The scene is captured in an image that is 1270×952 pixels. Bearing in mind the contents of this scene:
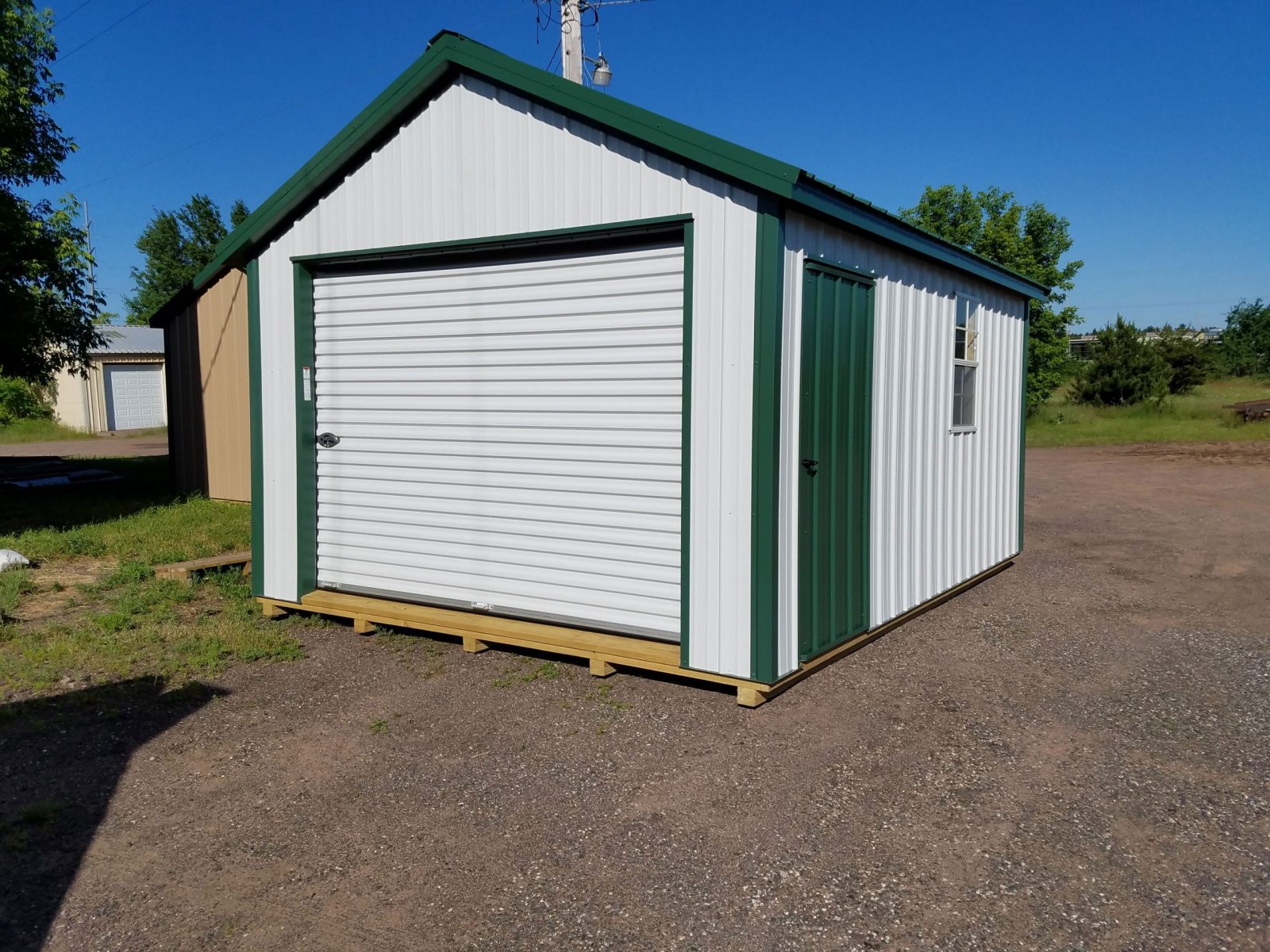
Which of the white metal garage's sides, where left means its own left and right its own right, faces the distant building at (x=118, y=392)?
right

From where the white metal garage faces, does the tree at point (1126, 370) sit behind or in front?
behind

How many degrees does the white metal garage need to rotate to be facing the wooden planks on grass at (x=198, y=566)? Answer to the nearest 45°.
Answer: approximately 90° to its right

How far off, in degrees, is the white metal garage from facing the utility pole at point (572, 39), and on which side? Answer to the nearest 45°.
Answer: approximately 135° to its right

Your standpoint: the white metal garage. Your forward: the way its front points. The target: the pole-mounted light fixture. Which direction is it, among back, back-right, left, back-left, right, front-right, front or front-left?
back-right

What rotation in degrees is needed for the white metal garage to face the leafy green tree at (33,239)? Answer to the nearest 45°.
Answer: approximately 90° to its right

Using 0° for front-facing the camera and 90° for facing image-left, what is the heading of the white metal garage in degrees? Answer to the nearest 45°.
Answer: approximately 45°

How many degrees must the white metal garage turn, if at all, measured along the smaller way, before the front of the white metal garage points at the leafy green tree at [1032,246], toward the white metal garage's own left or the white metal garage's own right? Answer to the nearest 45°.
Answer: approximately 180°

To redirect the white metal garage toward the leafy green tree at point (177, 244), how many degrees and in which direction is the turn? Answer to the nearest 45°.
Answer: approximately 90° to its right

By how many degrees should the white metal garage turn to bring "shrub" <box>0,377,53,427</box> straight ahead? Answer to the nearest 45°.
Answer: approximately 90° to its right
